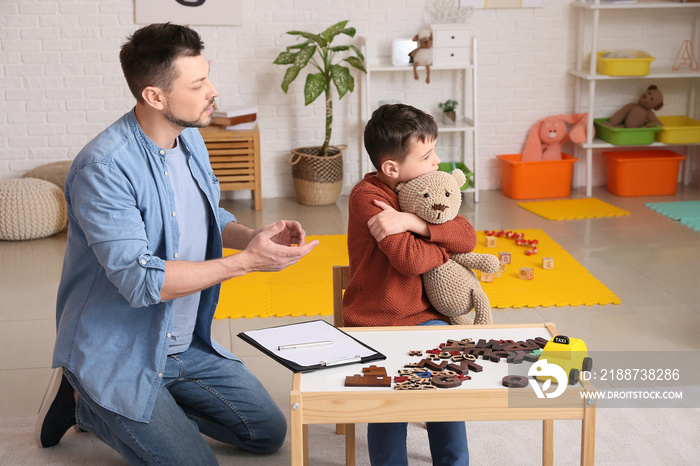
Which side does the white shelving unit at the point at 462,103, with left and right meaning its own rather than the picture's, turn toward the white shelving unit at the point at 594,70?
left

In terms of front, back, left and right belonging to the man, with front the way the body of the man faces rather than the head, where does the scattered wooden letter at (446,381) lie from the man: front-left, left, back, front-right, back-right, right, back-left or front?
front

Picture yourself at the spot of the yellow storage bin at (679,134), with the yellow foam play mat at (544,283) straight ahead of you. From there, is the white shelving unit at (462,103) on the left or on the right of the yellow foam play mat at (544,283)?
right

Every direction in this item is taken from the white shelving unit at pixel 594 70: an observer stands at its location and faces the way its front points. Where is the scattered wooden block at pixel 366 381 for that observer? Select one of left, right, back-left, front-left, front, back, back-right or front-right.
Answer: front

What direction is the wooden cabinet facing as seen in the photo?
toward the camera

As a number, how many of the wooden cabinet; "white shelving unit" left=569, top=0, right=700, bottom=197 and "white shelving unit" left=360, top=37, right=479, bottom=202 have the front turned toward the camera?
3

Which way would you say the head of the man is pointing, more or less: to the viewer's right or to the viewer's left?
to the viewer's right

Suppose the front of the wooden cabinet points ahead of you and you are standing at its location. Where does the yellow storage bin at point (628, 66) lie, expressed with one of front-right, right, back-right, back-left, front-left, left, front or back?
left

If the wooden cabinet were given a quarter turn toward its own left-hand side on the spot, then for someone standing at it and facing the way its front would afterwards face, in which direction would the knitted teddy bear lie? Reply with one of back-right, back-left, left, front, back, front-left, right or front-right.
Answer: right

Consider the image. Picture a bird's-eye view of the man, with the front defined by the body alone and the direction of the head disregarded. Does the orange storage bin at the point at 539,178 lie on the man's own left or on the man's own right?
on the man's own left

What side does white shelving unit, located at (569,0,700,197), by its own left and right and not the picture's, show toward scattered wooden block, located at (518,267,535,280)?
front

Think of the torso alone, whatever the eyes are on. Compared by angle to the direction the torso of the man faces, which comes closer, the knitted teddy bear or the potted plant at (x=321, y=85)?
the knitted teddy bear

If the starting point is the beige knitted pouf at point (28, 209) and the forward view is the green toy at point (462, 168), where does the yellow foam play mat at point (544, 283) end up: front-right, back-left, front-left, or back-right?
front-right

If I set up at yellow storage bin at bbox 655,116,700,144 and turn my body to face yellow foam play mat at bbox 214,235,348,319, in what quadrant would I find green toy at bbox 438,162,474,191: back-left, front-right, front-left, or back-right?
front-right

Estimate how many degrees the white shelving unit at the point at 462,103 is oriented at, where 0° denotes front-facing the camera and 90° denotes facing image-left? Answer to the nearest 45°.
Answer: approximately 0°

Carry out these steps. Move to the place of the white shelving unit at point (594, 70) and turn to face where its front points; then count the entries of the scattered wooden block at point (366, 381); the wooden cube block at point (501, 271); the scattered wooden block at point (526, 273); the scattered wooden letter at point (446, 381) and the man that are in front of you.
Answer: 5

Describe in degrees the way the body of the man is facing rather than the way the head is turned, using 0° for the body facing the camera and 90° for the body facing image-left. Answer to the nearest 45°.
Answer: approximately 315°

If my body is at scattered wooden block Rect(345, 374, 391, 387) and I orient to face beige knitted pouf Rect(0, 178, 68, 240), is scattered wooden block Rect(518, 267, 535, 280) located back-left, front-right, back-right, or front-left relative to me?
front-right

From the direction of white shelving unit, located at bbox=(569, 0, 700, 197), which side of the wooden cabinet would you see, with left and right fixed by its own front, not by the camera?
left

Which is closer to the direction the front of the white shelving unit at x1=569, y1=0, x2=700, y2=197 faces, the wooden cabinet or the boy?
the boy
